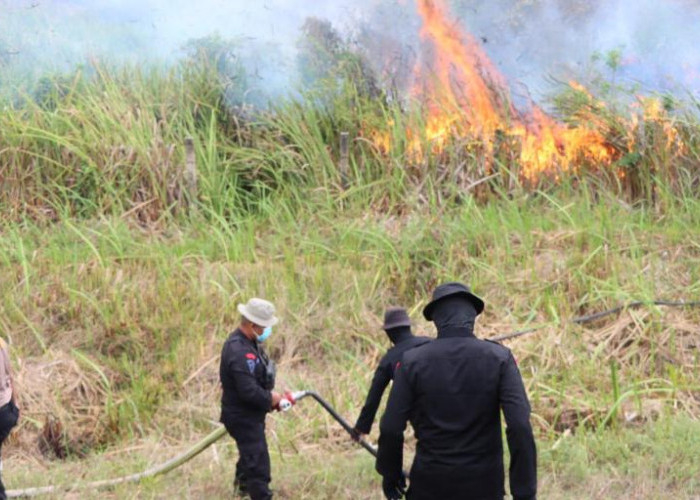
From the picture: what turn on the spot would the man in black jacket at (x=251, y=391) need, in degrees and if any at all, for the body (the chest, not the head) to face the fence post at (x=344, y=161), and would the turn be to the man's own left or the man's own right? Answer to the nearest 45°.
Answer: approximately 90° to the man's own left

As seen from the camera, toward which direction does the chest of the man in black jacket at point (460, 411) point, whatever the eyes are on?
away from the camera

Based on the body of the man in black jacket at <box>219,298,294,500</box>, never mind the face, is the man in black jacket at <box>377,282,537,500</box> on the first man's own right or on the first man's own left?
on the first man's own right

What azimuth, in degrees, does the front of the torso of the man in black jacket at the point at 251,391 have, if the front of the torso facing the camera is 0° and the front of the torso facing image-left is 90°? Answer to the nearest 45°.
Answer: approximately 270°

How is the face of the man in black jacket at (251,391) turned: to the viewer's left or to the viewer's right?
to the viewer's right

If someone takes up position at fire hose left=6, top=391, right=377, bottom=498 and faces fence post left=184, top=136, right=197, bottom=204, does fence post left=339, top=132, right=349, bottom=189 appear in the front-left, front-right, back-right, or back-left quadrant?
front-right

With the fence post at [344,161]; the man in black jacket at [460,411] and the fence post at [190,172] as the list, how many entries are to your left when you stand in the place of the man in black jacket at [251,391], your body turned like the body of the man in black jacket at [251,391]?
2

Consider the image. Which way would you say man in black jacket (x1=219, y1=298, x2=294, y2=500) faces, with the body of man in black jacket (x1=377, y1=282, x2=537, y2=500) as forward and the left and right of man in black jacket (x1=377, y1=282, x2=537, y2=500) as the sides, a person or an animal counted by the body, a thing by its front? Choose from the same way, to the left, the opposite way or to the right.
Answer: to the right

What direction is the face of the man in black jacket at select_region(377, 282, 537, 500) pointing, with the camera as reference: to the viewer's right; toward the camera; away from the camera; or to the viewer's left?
away from the camera

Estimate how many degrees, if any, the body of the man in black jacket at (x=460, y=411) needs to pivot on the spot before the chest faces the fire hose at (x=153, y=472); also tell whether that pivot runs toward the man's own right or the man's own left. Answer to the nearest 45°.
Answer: approximately 45° to the man's own left

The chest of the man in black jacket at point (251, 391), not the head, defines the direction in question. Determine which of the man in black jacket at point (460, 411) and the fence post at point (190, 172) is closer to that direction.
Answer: the man in black jacket

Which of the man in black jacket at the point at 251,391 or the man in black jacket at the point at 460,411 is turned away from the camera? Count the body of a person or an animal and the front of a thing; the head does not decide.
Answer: the man in black jacket at the point at 460,411

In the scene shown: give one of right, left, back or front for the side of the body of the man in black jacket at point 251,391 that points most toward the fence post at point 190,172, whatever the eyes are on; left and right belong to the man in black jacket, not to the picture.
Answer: left

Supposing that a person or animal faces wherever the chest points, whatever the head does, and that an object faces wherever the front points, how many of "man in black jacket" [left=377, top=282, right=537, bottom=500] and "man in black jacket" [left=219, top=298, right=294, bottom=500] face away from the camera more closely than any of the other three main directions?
1

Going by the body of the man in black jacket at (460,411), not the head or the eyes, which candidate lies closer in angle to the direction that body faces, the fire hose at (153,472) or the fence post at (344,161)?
the fence post

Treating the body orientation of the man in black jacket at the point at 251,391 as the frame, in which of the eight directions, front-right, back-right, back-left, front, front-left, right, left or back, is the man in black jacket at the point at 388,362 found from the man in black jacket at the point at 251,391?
front
